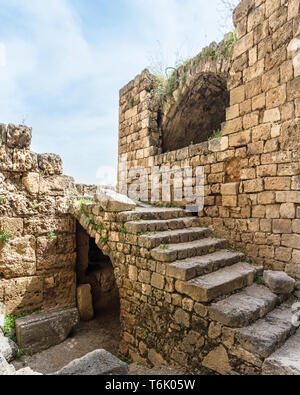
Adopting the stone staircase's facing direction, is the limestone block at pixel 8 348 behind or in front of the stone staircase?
behind

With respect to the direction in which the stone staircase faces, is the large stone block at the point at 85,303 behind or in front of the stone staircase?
behind

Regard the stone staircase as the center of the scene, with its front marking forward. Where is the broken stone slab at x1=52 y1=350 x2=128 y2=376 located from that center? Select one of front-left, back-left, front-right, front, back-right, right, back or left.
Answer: right

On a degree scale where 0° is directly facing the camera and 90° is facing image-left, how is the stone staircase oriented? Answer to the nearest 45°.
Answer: approximately 315°

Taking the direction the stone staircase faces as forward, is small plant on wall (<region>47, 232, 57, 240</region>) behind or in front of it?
behind
